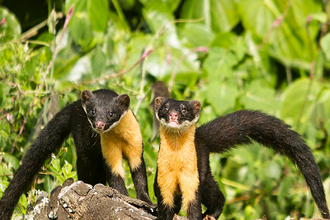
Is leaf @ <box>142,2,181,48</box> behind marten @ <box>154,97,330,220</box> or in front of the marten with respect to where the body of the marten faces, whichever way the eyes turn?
behind

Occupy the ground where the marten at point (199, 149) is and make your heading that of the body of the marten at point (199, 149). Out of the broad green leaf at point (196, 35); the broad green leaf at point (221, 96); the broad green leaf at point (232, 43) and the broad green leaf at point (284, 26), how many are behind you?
4

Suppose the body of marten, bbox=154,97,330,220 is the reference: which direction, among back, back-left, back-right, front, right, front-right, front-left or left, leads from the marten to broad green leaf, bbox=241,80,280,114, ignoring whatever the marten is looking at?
back

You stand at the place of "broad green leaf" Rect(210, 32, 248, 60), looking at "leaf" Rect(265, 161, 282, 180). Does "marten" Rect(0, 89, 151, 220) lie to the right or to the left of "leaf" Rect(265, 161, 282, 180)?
right

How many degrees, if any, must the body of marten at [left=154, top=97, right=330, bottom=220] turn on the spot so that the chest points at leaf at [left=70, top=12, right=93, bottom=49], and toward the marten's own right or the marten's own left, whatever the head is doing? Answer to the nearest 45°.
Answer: approximately 135° to the marten's own right

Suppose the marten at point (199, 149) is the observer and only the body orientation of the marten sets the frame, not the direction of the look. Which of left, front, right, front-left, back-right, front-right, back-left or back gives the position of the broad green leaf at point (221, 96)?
back

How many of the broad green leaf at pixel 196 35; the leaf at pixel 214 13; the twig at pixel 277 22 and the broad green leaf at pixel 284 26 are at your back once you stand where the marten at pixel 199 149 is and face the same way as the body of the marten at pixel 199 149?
4

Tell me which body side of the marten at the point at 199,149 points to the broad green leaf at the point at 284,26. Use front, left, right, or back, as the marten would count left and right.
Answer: back

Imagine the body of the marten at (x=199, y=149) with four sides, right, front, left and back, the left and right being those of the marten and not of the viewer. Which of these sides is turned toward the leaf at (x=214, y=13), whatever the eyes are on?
back

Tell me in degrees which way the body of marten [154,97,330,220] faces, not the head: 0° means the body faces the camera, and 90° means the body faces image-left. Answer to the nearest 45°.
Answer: approximately 0°

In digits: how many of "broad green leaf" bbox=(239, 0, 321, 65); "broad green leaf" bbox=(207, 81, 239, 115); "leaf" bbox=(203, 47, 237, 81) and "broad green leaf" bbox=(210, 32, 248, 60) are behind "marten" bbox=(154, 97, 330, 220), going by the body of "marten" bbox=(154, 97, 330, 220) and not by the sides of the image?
4

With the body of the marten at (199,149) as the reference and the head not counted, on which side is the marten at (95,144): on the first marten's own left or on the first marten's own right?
on the first marten's own right

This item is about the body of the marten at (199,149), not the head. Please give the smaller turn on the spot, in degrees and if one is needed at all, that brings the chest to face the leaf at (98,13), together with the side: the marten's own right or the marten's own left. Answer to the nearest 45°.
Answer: approximately 135° to the marten's own right

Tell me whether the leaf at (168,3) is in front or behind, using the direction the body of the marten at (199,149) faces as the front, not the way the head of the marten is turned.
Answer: behind
